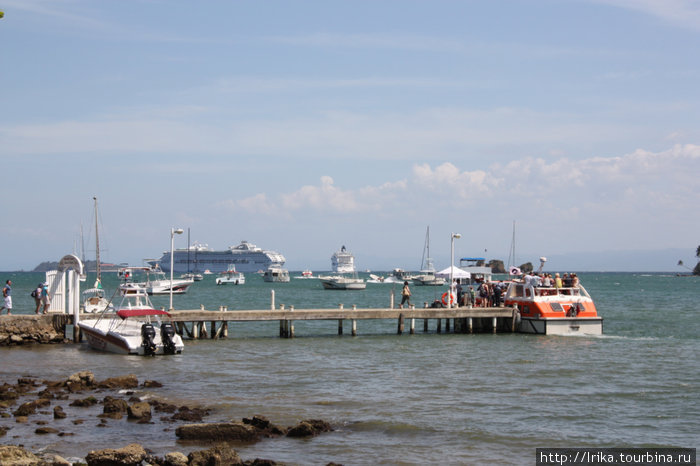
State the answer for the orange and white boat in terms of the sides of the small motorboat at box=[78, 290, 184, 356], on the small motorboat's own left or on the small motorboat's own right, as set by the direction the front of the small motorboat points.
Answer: on the small motorboat's own right

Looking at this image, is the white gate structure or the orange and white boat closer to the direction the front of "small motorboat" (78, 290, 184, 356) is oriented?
the white gate structure

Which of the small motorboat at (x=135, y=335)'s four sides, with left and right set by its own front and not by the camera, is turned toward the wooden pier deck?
right

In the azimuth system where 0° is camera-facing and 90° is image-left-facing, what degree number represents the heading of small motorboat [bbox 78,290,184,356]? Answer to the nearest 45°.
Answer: approximately 135°

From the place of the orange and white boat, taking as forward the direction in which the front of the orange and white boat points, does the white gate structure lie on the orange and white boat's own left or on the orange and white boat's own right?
on the orange and white boat's own left

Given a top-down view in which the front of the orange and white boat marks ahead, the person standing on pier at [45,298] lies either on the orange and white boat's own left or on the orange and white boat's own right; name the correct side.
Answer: on the orange and white boat's own left

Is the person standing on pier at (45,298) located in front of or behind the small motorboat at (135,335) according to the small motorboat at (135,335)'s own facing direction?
in front
